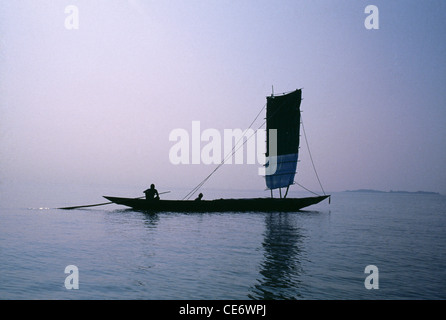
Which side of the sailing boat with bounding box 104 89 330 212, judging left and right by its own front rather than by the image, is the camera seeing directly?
right
